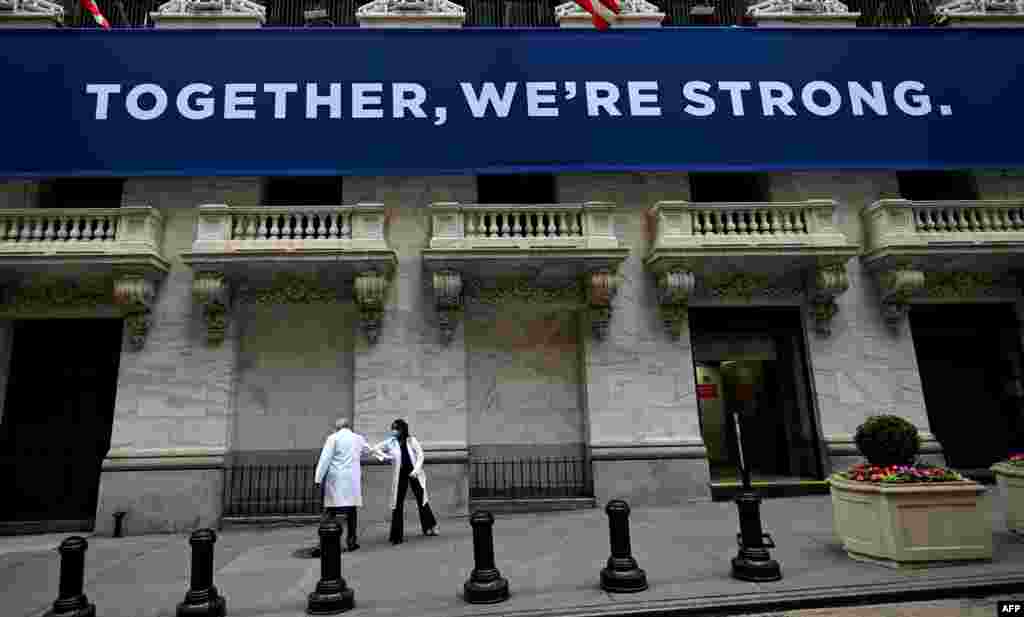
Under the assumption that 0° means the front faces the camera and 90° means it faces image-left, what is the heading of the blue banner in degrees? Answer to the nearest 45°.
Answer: approximately 0°
